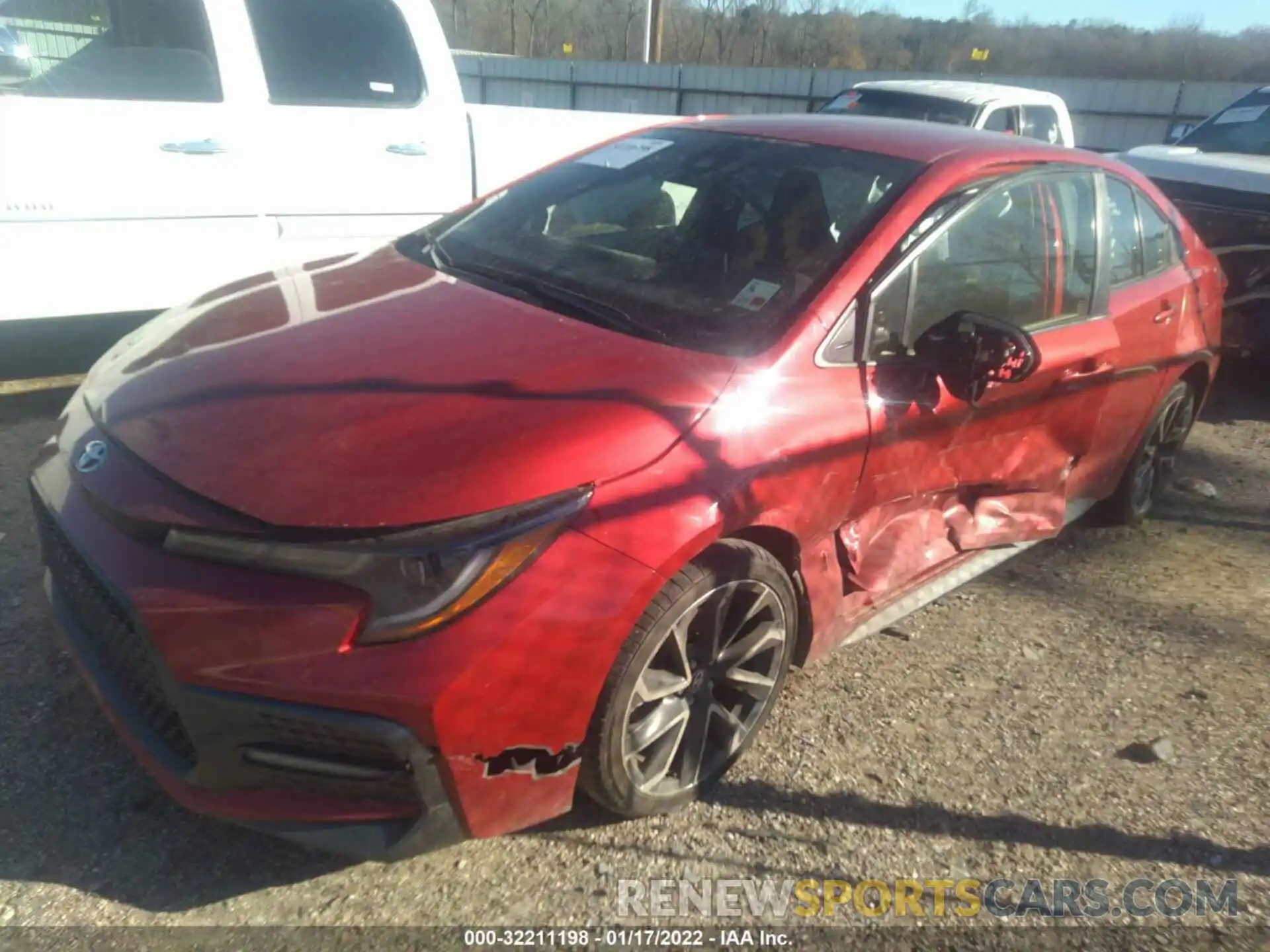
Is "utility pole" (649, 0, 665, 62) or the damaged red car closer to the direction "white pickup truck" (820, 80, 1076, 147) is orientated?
the damaged red car

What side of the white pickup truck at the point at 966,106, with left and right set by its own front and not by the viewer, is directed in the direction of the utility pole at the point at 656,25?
right

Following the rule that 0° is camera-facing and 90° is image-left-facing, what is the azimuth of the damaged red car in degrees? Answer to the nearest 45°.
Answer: approximately 45°

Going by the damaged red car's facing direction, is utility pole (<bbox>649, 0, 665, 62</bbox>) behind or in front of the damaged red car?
behind

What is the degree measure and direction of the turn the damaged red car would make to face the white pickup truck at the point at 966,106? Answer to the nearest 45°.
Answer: approximately 135° to its right
